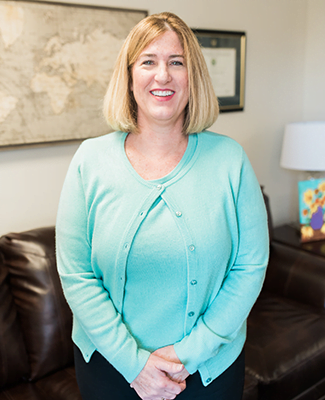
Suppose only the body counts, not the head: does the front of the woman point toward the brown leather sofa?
no

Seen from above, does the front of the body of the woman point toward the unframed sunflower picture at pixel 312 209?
no

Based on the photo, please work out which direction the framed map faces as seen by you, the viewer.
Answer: facing the viewer and to the right of the viewer

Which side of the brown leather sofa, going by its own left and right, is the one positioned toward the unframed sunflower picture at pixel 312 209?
left

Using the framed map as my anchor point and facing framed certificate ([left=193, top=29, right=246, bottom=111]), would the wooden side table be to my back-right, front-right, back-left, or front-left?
front-right

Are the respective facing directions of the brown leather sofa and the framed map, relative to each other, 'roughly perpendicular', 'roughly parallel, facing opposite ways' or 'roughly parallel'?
roughly parallel

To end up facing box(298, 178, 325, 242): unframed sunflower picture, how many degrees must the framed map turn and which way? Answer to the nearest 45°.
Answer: approximately 45° to its left

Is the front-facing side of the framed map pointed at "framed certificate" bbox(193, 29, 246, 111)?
no

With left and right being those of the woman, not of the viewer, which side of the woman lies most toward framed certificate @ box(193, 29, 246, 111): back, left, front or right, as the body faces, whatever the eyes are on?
back

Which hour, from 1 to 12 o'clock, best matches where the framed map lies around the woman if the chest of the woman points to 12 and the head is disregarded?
The framed map is roughly at 5 o'clock from the woman.

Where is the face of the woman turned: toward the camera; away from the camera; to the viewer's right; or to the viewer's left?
toward the camera

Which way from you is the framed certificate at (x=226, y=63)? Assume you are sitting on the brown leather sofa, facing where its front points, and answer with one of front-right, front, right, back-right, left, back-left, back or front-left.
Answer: left

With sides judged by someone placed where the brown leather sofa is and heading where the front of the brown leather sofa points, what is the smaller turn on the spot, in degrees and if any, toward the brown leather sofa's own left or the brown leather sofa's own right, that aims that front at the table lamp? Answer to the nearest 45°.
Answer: approximately 90° to the brown leather sofa's own left

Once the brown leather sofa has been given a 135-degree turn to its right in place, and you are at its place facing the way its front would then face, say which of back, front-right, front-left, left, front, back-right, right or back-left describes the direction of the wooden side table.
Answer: back-right

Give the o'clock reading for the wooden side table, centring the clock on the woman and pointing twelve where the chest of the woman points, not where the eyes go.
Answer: The wooden side table is roughly at 7 o'clock from the woman.

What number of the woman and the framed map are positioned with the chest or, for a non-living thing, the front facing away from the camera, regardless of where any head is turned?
0

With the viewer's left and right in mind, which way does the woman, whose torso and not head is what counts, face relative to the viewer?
facing the viewer

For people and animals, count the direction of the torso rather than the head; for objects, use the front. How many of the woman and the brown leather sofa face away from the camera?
0

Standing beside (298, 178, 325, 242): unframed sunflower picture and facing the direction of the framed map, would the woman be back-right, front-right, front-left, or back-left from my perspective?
front-left

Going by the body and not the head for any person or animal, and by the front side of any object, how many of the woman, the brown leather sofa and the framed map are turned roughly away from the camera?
0
